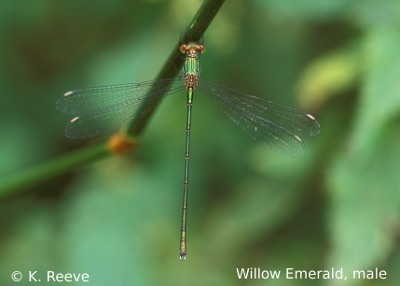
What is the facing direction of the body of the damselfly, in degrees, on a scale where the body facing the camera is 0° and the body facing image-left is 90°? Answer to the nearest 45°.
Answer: approximately 180°

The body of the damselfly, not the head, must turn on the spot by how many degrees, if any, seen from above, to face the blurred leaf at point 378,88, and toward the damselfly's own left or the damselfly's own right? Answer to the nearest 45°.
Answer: approximately 90° to the damselfly's own right

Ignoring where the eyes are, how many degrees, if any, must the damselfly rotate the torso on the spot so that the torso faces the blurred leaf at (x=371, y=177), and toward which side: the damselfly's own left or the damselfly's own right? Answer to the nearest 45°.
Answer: approximately 90° to the damselfly's own right

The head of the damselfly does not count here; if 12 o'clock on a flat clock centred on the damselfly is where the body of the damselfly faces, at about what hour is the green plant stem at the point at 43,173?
The green plant stem is roughly at 9 o'clock from the damselfly.
